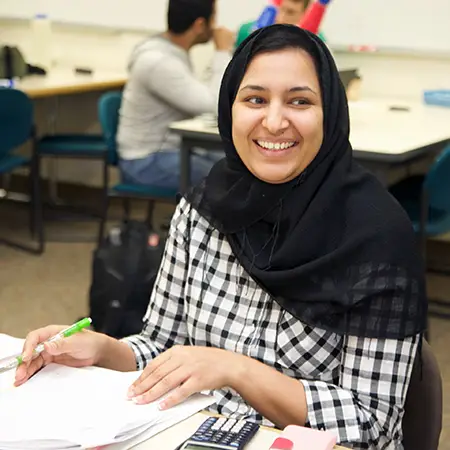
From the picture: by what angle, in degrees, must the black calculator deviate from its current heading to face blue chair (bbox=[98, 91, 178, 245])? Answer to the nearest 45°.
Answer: approximately 45° to its left

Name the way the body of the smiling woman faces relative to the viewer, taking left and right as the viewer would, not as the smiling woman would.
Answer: facing the viewer and to the left of the viewer

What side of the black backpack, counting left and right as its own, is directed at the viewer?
front

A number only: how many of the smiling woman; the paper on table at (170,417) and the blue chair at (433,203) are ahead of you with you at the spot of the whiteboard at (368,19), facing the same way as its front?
3

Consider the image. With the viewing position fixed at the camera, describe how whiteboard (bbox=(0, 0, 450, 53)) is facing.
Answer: facing the viewer

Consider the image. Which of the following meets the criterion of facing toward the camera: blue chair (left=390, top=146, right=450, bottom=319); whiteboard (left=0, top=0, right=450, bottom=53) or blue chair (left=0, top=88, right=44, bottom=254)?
the whiteboard

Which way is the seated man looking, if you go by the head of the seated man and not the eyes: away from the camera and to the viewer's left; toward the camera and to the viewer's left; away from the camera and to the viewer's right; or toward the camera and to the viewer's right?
away from the camera and to the viewer's right

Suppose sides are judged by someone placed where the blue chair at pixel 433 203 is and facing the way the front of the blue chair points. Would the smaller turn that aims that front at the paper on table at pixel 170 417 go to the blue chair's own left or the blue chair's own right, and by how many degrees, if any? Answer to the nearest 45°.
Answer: approximately 135° to the blue chair's own left

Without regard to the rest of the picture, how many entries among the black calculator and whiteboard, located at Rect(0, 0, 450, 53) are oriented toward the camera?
1

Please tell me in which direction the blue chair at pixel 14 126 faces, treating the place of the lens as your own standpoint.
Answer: facing away from the viewer and to the left of the viewer

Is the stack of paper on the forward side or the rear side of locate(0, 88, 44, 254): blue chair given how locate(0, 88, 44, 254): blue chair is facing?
on the rear side

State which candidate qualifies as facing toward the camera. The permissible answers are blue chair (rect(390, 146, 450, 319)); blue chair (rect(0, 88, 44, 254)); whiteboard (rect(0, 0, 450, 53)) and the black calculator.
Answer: the whiteboard

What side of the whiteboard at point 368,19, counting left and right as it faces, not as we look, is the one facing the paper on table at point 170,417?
front
